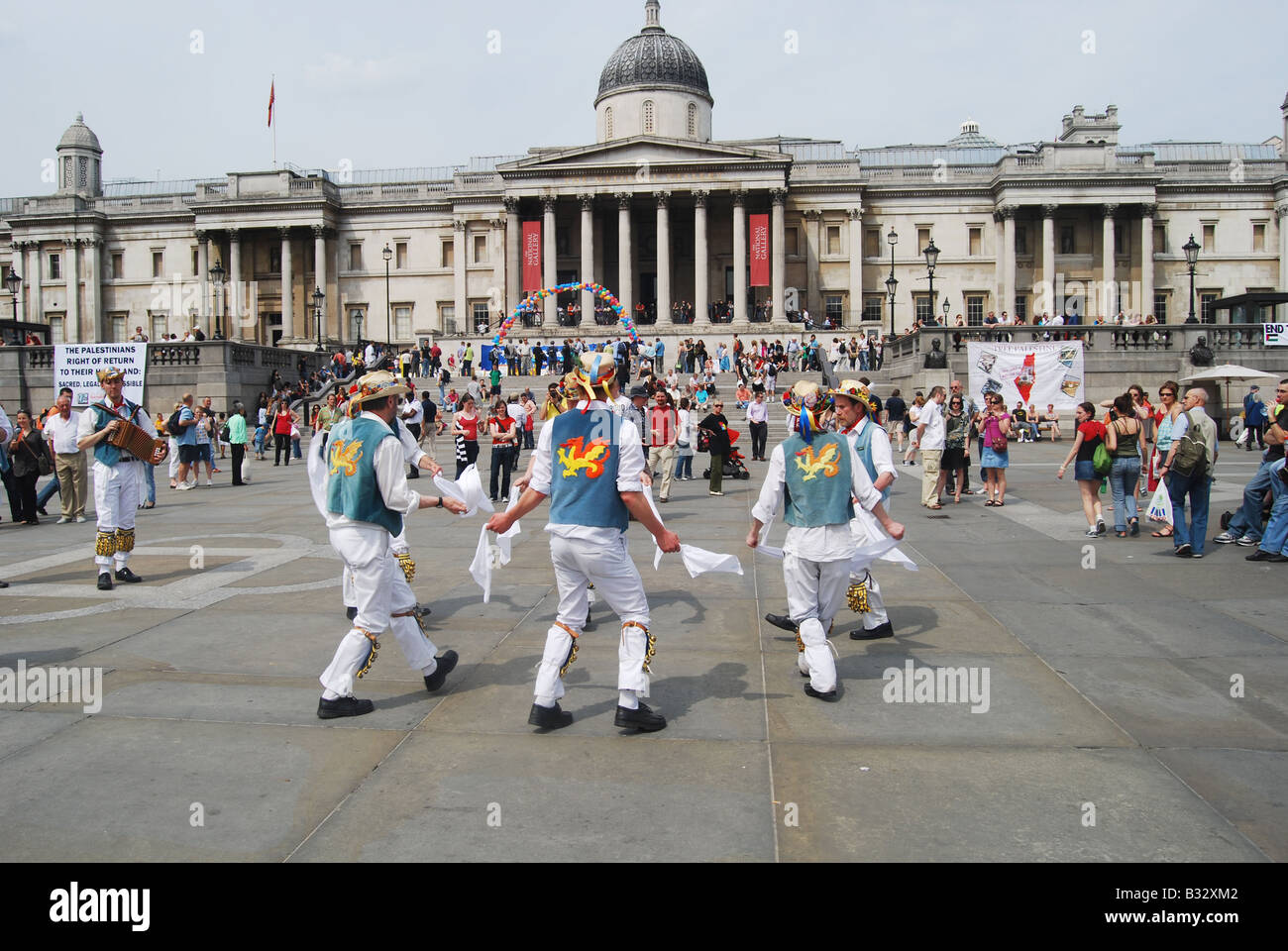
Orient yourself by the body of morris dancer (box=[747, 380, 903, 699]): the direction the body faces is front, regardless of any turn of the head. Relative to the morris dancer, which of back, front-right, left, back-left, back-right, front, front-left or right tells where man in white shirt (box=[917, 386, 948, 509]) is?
front

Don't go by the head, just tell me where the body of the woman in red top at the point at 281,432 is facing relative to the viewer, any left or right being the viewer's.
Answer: facing the viewer

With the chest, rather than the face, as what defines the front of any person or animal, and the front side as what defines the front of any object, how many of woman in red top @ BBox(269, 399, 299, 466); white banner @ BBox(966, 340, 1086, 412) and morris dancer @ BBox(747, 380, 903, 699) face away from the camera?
1

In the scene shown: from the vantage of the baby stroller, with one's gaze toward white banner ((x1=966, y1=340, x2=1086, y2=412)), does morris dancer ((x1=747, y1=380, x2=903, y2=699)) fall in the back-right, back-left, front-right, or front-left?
back-right

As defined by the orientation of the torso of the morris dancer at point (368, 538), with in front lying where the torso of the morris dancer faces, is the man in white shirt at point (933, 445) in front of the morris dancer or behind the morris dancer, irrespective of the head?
in front

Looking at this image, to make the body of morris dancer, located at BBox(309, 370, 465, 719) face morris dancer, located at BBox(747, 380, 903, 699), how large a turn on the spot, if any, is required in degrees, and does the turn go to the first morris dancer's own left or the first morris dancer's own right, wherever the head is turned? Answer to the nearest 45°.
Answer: approximately 45° to the first morris dancer's own right

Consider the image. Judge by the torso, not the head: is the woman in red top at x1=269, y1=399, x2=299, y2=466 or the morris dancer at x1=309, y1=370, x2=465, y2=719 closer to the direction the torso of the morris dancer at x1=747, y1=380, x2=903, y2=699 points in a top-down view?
the woman in red top

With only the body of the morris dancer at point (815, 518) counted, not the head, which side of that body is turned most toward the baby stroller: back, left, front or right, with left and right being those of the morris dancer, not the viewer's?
front

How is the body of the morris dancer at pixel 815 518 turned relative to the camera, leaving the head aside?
away from the camera

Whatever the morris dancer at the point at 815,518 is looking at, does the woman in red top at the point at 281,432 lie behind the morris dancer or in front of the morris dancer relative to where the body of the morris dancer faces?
in front

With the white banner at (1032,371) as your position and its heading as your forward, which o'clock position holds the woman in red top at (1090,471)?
The woman in red top is roughly at 12 o'clock from the white banner.

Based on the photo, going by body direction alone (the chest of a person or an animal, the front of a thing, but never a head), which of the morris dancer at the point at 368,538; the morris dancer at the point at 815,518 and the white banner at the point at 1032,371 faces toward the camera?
the white banner

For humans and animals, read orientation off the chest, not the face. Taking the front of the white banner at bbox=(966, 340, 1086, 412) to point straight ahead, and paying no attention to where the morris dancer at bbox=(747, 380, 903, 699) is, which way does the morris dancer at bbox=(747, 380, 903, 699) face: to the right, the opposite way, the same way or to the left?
the opposite way

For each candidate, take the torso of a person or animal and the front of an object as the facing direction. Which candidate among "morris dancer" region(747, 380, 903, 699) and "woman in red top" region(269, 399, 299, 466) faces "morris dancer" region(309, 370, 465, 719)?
the woman in red top

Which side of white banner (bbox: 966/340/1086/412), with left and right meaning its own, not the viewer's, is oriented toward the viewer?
front
